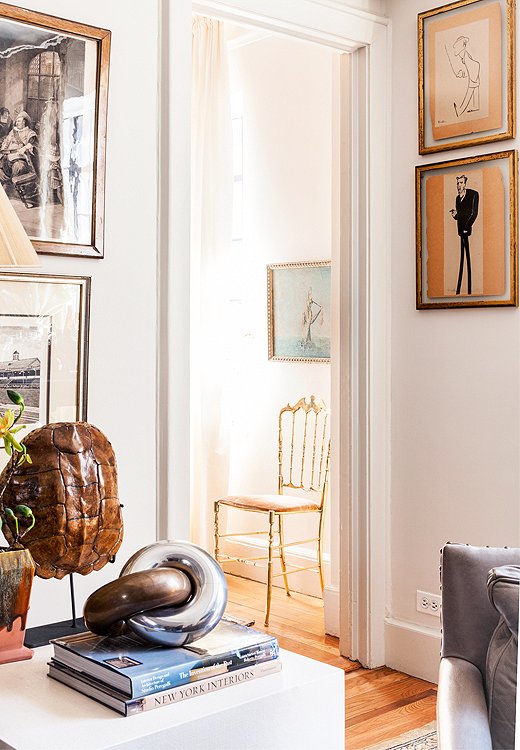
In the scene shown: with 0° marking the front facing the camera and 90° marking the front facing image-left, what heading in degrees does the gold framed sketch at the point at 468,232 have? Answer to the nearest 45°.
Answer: approximately 45°

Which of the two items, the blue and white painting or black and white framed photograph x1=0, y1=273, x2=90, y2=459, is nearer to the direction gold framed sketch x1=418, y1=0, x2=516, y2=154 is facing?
the black and white framed photograph

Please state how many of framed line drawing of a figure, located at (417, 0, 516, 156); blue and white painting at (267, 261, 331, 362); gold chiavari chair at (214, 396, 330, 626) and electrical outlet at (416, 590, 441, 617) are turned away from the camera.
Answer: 0

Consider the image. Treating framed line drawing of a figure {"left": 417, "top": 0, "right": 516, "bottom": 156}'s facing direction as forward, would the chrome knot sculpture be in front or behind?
in front

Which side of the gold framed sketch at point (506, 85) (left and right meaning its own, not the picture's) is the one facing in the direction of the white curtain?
right

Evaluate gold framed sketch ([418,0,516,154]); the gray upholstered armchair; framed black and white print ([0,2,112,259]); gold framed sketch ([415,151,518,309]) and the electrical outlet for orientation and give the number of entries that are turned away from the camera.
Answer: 0

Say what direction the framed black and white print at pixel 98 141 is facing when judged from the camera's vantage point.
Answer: facing the viewer and to the right of the viewer

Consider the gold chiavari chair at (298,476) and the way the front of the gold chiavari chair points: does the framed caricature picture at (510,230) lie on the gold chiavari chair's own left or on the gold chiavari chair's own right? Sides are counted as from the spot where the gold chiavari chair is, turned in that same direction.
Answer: on the gold chiavari chair's own left

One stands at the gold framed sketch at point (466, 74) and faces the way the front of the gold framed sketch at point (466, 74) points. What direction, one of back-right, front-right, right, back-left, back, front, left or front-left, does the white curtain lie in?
right

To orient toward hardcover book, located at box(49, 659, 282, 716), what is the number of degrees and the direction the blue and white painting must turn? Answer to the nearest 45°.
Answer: approximately 45° to its left

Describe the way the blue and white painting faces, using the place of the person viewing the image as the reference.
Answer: facing the viewer and to the left of the viewer

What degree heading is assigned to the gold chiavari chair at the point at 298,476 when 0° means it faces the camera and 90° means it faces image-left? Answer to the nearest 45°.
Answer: approximately 45°

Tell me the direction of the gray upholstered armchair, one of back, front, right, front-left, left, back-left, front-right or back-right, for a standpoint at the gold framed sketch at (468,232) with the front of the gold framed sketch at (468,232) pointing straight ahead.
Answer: front-left
